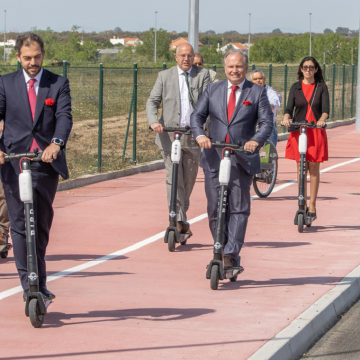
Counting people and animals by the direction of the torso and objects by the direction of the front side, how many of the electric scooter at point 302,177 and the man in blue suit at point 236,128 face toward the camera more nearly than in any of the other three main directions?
2

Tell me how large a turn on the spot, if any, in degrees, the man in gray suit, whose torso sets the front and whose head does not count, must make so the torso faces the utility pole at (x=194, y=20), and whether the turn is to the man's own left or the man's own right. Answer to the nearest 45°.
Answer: approximately 180°

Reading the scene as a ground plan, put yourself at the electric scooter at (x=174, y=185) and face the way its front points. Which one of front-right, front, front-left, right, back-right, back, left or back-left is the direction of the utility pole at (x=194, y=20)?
back

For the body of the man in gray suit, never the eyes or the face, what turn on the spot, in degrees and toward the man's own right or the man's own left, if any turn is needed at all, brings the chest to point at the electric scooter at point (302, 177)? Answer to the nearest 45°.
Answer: approximately 135° to the man's own left

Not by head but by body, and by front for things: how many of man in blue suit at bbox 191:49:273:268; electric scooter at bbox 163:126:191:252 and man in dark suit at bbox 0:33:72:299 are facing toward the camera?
3

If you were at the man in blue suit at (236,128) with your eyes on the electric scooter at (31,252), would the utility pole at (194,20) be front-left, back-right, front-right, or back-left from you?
back-right

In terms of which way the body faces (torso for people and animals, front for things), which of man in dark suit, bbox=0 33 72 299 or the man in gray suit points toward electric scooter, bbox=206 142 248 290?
the man in gray suit

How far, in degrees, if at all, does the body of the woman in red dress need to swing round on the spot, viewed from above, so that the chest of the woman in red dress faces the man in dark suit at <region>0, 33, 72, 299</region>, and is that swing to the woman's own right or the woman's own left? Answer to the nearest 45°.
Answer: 0° — they already face them
